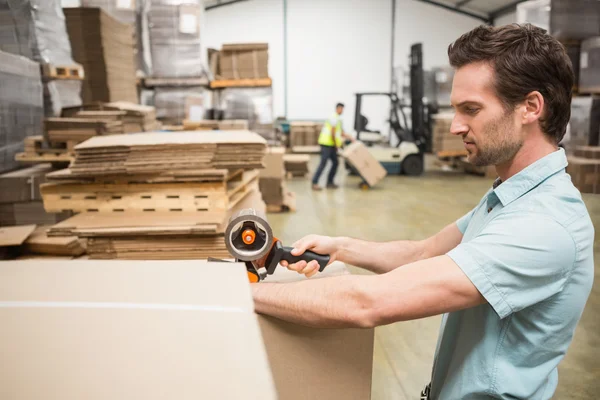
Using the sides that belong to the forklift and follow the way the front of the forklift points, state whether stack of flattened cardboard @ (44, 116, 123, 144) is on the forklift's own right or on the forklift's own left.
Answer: on the forklift's own right

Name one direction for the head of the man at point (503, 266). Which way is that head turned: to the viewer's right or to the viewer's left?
to the viewer's left

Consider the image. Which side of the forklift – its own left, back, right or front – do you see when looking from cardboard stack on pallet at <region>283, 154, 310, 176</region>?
back

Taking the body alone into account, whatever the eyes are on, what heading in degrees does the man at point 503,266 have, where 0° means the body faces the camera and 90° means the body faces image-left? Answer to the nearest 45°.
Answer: approximately 90°

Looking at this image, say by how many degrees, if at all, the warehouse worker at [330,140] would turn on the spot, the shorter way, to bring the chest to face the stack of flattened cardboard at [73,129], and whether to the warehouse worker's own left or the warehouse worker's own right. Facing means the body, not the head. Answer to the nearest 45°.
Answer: approximately 90° to the warehouse worker's own right

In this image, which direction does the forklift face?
to the viewer's right
